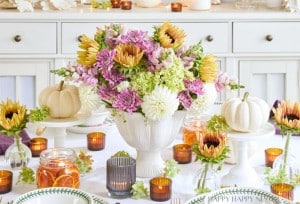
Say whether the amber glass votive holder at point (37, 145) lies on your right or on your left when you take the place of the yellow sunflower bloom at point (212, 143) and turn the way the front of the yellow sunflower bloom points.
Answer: on your right

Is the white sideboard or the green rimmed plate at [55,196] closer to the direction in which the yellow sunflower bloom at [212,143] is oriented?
the green rimmed plate

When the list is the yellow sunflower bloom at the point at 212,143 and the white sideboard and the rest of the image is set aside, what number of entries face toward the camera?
2

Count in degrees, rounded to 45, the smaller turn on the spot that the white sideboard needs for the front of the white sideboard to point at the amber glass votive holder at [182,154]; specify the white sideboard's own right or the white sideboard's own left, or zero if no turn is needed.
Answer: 0° — it already faces it

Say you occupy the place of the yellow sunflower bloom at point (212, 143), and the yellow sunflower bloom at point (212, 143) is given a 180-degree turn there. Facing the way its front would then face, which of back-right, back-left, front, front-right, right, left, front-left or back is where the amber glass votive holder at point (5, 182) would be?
left

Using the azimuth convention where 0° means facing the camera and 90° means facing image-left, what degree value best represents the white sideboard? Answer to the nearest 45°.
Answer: approximately 0°

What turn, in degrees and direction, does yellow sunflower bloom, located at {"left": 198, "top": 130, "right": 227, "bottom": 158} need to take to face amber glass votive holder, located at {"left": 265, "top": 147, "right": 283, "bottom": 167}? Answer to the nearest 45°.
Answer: approximately 135° to its left

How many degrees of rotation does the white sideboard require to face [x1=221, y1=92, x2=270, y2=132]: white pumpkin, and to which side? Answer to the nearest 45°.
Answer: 0° — it already faces it

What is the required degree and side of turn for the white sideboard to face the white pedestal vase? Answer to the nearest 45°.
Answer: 0° — it already faces it

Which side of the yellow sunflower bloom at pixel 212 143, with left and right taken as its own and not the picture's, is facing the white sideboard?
back
